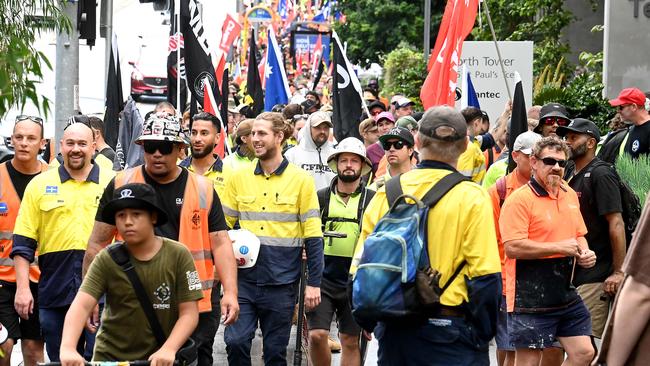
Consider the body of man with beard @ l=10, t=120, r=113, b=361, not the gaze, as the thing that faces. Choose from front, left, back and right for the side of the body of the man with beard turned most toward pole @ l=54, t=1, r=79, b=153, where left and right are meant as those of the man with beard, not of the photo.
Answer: back

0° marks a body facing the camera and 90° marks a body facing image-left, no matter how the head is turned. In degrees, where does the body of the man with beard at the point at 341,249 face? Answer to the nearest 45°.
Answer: approximately 0°

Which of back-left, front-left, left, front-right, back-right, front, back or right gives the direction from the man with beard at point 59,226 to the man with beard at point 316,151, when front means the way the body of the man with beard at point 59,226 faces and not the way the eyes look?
back-left

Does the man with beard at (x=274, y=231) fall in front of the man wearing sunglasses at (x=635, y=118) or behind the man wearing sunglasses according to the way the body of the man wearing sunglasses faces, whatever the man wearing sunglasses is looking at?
in front

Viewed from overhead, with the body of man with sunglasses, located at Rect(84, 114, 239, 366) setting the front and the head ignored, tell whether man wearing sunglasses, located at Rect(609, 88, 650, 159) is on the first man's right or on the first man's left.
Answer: on the first man's left

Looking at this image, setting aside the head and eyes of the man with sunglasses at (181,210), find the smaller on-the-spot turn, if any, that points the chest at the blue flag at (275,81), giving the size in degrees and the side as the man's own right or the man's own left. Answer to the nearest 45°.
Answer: approximately 180°
